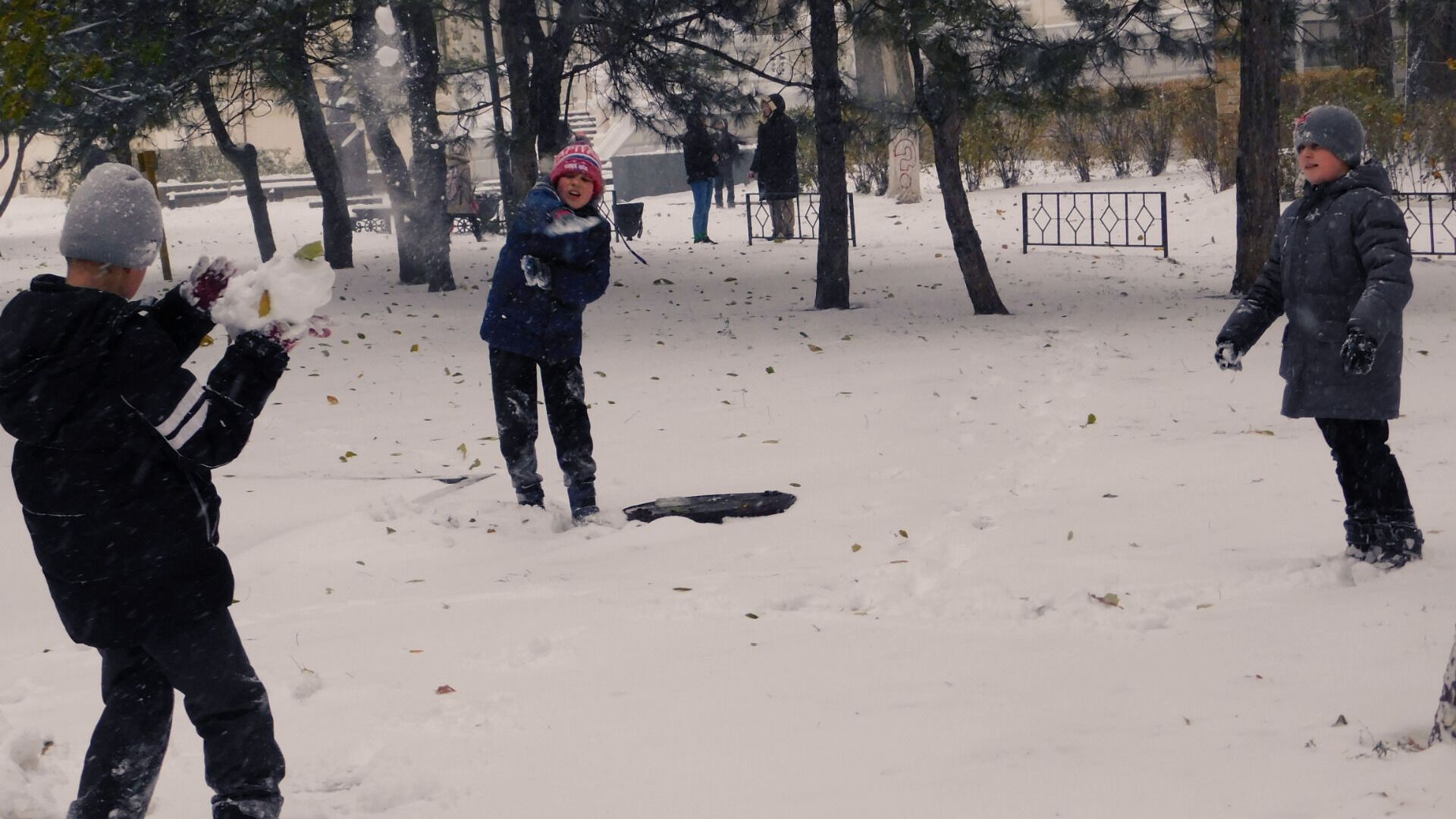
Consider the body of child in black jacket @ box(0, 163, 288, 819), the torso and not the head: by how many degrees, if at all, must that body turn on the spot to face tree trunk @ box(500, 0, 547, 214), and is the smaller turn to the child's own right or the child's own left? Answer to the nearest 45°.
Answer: approximately 45° to the child's own left

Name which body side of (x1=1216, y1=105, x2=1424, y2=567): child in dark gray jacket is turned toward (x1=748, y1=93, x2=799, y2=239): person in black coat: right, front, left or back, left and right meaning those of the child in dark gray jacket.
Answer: right

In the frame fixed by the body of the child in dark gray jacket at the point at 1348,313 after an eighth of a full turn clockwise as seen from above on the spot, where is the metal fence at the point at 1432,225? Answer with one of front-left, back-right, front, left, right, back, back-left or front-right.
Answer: right

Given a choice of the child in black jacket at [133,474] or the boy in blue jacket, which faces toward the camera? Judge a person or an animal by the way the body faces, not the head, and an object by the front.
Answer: the boy in blue jacket

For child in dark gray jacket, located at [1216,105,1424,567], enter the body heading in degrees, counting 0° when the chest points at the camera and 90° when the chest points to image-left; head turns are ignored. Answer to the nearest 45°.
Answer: approximately 45°

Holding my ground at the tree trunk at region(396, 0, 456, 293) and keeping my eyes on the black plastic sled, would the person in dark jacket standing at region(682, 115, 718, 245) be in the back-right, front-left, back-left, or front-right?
back-left

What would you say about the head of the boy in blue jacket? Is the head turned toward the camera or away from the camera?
toward the camera

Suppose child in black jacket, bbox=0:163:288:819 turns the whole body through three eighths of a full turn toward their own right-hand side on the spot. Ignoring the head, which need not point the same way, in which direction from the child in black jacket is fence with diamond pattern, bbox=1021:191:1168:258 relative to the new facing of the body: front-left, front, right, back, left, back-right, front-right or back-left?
back-left

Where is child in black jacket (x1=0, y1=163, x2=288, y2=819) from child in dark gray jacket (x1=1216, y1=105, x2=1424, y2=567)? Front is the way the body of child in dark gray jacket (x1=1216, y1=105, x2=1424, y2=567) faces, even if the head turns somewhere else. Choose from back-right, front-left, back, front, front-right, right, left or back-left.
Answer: front

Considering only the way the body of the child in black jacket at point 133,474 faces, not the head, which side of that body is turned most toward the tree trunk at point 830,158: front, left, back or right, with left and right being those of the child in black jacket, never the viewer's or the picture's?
front

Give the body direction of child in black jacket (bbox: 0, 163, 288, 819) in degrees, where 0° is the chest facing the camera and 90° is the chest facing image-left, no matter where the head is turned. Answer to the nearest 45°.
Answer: approximately 225°

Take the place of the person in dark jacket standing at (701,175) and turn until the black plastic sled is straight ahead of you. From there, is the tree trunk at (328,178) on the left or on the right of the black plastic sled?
right
